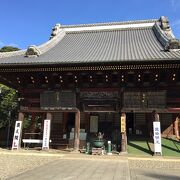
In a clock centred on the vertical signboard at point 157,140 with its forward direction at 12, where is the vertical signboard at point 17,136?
the vertical signboard at point 17,136 is roughly at 3 o'clock from the vertical signboard at point 157,140.

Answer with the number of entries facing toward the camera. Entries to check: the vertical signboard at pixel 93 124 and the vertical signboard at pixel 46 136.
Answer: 2

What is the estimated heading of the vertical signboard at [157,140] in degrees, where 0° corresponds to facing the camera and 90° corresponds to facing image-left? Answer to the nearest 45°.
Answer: approximately 0°

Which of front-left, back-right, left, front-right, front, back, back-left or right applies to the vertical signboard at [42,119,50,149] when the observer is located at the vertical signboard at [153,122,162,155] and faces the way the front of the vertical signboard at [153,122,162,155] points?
right

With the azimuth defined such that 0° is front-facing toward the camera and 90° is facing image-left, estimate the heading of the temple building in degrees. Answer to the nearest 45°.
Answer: approximately 0°

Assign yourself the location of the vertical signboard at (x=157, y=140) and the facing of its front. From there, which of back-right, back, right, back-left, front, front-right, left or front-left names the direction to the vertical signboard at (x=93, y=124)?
back-right
